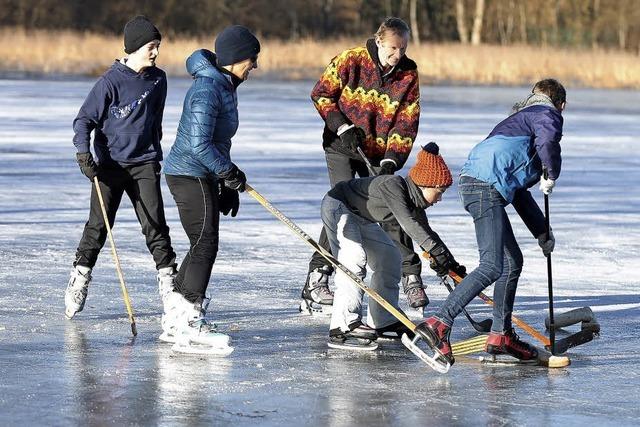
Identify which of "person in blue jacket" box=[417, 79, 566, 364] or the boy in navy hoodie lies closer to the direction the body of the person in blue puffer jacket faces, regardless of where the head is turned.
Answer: the person in blue jacket

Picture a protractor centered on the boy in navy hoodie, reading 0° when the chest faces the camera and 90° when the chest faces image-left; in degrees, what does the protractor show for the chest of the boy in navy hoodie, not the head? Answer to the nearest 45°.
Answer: approximately 315°

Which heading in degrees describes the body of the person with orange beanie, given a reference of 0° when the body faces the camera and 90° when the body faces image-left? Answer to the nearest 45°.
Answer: approximately 270°

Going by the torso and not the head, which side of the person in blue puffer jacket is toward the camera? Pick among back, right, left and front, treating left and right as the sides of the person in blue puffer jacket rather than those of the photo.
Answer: right

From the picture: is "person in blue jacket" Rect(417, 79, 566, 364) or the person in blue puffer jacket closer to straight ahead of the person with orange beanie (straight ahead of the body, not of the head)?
the person in blue jacket

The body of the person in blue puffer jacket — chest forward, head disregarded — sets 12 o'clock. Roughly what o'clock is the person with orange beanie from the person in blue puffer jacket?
The person with orange beanie is roughly at 12 o'clock from the person in blue puffer jacket.

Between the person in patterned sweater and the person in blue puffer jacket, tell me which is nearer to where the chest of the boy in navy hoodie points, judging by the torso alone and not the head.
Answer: the person in blue puffer jacket

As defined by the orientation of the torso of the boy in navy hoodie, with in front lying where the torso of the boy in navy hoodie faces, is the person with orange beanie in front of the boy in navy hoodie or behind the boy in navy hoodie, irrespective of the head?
in front

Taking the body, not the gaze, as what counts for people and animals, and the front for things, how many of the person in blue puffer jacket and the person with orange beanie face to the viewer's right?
2

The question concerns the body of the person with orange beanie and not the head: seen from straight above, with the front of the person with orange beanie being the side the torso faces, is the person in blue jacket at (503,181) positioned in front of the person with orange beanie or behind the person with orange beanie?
in front

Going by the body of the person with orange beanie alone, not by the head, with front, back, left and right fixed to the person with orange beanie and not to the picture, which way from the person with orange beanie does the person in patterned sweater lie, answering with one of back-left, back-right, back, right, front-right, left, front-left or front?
left

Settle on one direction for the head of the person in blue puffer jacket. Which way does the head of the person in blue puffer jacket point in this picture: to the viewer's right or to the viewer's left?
to the viewer's right
